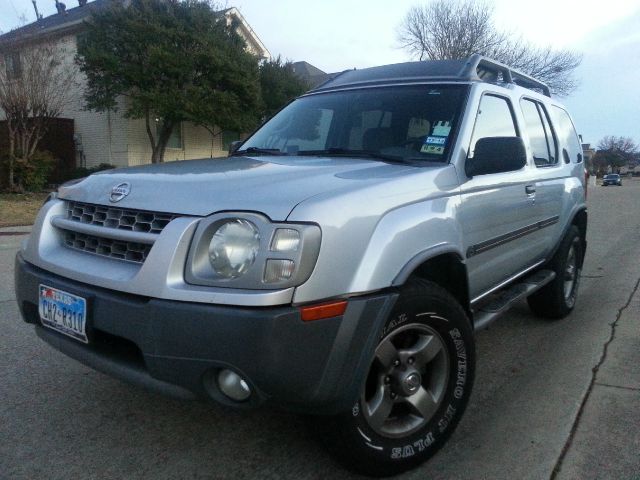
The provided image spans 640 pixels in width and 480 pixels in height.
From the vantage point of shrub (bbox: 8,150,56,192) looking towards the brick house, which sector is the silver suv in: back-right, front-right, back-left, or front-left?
back-right

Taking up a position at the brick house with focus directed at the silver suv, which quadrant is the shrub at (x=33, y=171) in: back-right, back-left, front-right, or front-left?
front-right

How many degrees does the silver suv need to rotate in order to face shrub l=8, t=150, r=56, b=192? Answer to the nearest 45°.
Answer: approximately 90° to its right

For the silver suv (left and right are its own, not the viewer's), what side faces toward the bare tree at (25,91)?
right

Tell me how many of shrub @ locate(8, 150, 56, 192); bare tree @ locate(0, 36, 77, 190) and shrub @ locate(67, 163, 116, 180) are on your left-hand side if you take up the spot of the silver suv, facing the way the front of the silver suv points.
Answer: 0

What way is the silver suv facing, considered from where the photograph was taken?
facing the viewer and to the left of the viewer

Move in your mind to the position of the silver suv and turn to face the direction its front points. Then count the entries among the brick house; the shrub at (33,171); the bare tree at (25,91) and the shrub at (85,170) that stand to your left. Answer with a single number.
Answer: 0

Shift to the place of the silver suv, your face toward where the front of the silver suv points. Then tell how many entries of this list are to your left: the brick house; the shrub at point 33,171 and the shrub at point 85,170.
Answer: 0

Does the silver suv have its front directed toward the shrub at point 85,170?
no

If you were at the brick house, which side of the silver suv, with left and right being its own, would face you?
right
